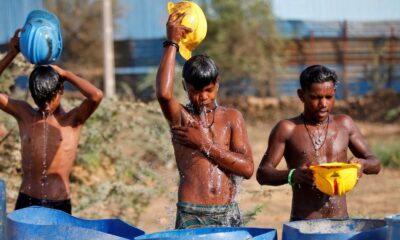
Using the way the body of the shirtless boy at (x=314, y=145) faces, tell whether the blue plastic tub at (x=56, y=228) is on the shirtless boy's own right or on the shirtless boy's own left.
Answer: on the shirtless boy's own right

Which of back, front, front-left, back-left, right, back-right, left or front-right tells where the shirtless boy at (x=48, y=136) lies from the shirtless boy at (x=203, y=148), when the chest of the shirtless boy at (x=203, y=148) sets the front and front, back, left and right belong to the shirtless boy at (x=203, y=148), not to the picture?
back-right

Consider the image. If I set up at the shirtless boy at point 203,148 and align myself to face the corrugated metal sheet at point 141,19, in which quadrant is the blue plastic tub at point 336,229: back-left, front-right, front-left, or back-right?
back-right

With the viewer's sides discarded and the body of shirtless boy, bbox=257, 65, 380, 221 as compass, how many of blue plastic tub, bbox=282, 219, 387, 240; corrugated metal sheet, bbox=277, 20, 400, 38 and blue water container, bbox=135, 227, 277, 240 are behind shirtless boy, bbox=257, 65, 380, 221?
1

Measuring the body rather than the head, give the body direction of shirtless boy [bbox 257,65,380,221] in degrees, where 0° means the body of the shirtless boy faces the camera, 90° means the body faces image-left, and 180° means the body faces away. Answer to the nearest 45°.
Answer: approximately 0°

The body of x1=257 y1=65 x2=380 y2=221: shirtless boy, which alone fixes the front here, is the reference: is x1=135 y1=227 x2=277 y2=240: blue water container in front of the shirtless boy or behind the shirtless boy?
in front

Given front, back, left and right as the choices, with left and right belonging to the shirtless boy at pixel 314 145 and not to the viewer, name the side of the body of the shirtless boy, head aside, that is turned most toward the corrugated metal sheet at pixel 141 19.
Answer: back

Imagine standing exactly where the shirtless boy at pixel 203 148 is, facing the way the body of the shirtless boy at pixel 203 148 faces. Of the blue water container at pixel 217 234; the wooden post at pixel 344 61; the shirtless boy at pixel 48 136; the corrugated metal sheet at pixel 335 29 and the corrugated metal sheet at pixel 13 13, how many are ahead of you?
1

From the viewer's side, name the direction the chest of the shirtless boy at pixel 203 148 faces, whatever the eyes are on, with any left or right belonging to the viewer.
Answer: facing the viewer
